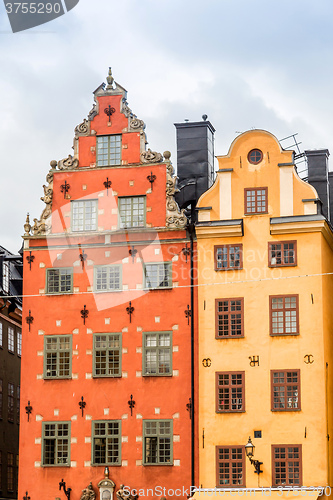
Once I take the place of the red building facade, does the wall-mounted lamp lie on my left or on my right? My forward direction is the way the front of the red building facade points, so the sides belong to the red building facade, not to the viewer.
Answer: on my left

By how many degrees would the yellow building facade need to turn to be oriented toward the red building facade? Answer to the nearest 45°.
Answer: approximately 90° to its right

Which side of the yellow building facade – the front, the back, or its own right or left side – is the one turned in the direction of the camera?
front

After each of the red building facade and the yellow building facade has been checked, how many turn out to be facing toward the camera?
2
